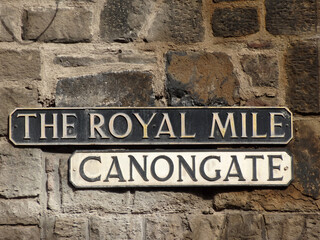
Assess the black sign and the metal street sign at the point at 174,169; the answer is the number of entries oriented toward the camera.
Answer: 2

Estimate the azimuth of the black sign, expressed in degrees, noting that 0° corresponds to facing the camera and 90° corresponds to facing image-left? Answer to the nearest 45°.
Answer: approximately 0°
